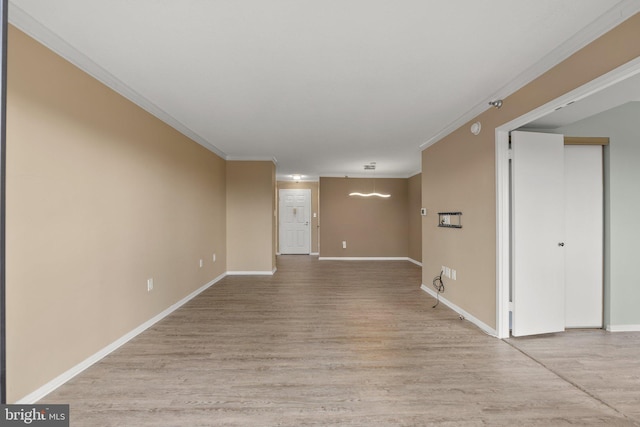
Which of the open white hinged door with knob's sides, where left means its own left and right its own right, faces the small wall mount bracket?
back

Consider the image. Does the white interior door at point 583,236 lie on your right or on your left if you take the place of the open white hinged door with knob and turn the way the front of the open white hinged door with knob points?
on your left

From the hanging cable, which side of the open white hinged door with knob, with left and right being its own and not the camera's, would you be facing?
back

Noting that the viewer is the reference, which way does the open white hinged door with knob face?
facing the viewer and to the right of the viewer

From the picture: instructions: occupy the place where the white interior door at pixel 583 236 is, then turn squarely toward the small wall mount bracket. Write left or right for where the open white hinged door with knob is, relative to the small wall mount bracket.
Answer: left
